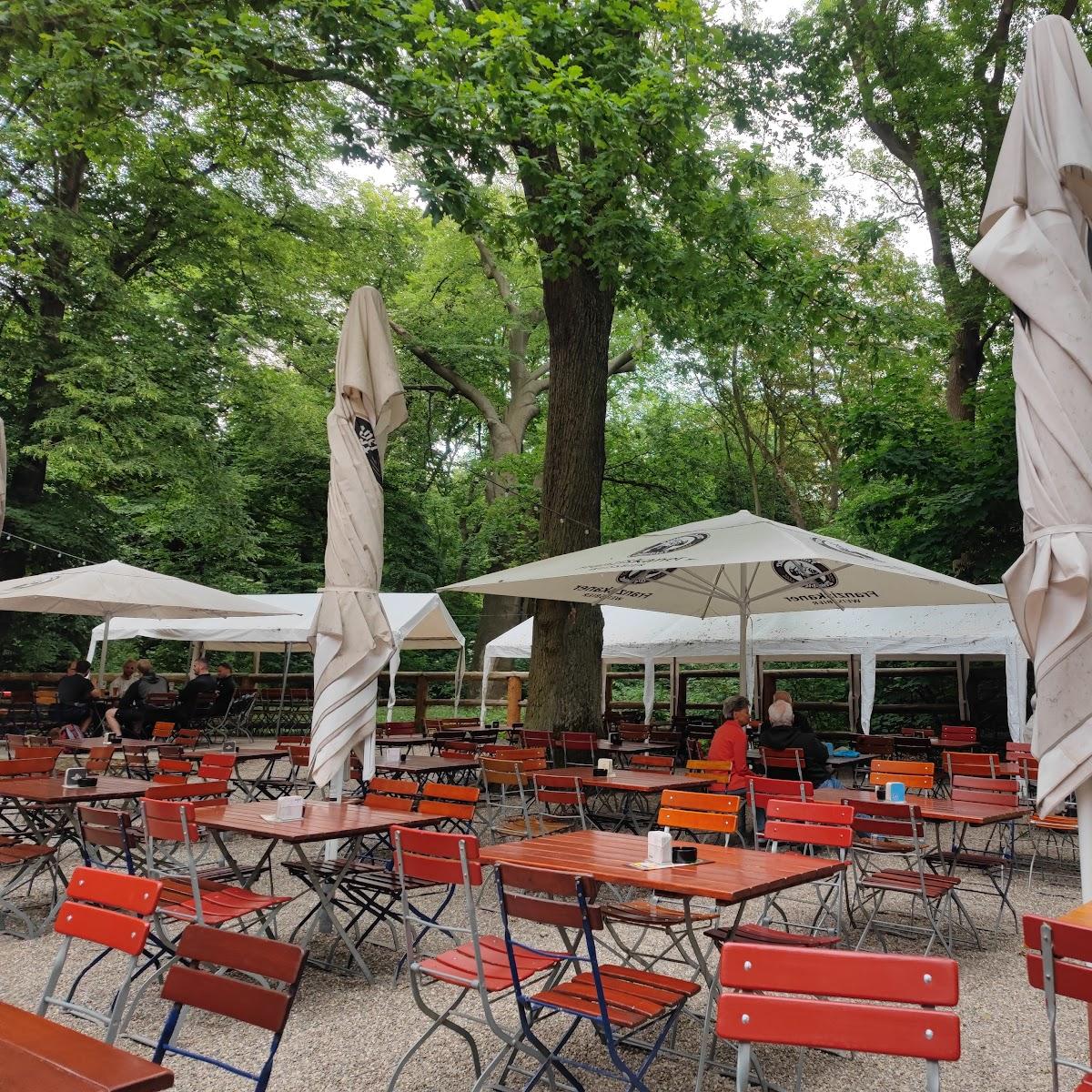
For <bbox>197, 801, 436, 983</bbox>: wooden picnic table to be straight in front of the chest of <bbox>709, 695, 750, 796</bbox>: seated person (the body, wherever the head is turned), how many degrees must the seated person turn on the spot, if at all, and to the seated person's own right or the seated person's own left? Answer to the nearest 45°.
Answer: approximately 135° to the seated person's own right

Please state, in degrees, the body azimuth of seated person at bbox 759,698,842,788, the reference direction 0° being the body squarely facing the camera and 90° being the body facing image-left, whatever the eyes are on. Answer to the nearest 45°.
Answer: approximately 225°

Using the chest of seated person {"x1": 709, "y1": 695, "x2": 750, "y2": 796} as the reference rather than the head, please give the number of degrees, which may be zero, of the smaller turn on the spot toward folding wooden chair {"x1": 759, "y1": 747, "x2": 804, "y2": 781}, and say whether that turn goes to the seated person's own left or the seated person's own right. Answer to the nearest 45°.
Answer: approximately 45° to the seated person's own left

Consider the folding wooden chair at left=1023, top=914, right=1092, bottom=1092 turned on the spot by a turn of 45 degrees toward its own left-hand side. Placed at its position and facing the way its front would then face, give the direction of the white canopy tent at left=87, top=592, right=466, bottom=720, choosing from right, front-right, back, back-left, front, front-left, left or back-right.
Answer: front-left

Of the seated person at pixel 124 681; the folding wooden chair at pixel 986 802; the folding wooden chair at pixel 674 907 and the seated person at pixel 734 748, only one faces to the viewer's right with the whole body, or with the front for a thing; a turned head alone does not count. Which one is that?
the seated person at pixel 734 748

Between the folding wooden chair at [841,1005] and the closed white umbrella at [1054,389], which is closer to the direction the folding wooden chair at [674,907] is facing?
the folding wooden chair

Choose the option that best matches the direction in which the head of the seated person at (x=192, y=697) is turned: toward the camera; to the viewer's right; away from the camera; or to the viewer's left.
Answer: to the viewer's left
